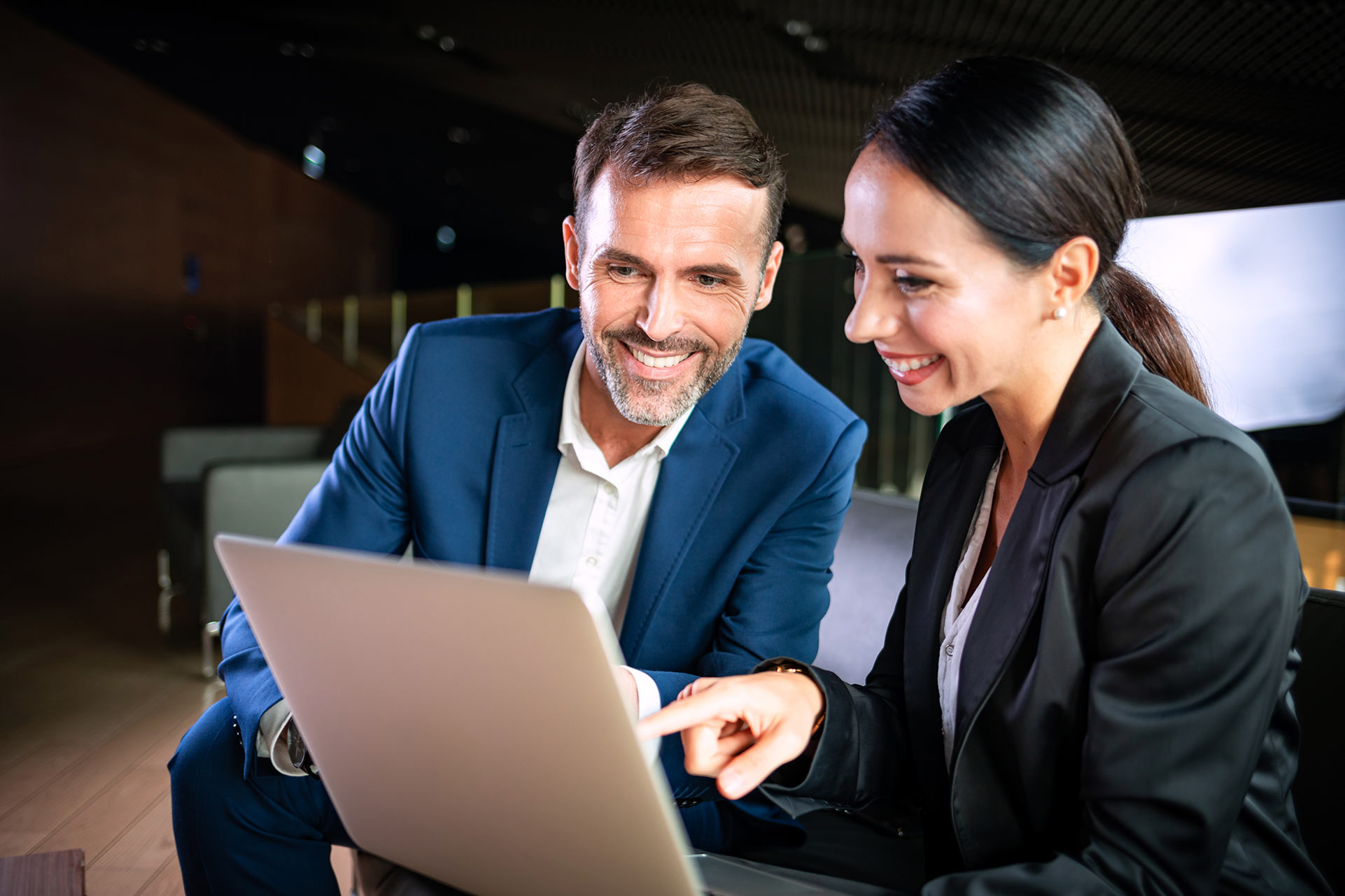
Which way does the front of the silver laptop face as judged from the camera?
facing away from the viewer and to the right of the viewer

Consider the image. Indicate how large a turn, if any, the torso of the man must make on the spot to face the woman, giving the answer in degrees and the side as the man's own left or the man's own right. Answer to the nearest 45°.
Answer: approximately 45° to the man's own left

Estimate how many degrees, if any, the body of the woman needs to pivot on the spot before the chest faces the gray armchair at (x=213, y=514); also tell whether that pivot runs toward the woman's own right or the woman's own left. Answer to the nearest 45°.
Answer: approximately 90° to the woman's own right

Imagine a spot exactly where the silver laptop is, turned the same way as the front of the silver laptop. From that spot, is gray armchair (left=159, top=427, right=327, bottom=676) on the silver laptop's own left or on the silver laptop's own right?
on the silver laptop's own left

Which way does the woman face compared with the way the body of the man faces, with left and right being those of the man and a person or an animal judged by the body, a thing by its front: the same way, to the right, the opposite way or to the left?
to the right

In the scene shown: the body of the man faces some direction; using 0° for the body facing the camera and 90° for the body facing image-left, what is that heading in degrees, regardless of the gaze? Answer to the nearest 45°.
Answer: approximately 0°
